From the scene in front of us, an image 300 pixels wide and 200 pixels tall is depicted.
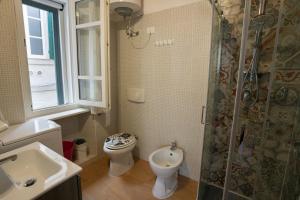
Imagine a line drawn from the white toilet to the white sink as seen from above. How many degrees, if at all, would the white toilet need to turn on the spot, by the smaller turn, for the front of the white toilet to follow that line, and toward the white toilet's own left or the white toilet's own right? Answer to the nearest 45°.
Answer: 0° — it already faces it

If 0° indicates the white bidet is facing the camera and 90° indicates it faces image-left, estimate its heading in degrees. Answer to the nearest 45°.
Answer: approximately 45°

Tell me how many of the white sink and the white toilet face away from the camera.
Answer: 0

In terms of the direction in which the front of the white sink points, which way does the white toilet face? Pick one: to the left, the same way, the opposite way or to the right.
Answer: to the right

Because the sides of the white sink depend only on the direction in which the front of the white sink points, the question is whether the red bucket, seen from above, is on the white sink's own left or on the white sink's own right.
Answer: on the white sink's own left

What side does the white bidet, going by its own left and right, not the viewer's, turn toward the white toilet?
right

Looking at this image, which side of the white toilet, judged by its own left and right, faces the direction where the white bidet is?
left

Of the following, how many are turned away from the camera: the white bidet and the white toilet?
0

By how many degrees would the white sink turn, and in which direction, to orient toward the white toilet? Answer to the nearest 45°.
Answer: approximately 90° to its left

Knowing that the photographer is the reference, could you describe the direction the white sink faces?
facing the viewer and to the right of the viewer

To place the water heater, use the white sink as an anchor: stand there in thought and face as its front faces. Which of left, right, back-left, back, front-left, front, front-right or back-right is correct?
left

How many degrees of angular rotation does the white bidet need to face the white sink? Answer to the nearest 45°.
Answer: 0° — it already faces it

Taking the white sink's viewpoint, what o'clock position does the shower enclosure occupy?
The shower enclosure is roughly at 11 o'clock from the white sink.

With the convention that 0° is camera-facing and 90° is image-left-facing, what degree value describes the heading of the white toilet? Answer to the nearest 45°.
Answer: approximately 45°
